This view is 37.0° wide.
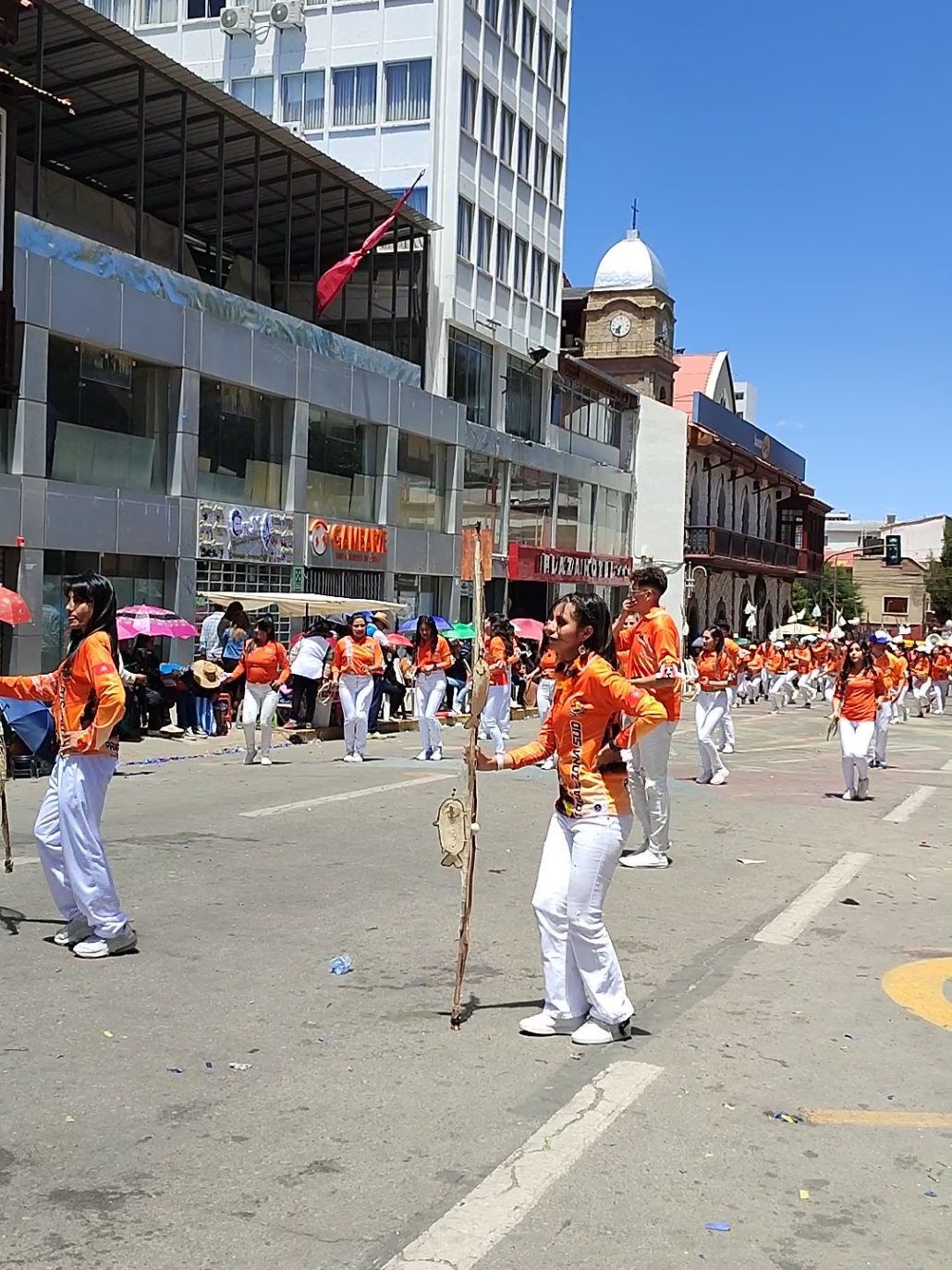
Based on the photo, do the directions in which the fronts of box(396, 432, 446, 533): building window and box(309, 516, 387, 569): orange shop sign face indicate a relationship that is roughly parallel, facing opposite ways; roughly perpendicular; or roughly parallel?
roughly parallel

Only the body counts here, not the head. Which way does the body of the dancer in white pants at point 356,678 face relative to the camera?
toward the camera

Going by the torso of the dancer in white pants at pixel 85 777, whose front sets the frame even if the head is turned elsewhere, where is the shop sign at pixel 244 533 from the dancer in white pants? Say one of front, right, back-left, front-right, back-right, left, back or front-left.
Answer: right

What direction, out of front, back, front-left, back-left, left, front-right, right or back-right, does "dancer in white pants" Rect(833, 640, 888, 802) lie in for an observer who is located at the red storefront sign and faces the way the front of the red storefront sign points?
front-right

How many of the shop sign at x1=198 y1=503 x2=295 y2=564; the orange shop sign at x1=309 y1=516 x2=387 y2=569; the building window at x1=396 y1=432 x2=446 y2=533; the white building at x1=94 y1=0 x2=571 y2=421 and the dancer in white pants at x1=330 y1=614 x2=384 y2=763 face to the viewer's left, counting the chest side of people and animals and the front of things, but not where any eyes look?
0

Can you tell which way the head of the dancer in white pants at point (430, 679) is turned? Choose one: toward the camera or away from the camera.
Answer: toward the camera

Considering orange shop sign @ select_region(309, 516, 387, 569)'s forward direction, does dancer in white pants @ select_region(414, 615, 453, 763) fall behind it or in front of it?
in front

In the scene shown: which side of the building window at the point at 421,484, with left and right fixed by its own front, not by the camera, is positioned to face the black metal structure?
right

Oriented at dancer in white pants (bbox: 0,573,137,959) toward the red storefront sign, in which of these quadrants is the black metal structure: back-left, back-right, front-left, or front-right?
front-left

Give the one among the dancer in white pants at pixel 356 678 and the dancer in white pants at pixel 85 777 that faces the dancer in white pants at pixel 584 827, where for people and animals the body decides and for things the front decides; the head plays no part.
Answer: the dancer in white pants at pixel 356 678

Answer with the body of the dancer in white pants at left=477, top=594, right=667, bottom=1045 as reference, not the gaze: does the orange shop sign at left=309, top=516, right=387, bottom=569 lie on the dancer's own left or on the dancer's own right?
on the dancer's own right

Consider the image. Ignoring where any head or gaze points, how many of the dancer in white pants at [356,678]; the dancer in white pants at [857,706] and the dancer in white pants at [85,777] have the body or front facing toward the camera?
2

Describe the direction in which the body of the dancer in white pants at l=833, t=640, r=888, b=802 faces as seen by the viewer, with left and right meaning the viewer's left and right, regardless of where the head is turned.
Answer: facing the viewer

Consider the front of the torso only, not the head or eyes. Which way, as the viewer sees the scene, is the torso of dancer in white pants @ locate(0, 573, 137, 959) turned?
to the viewer's left

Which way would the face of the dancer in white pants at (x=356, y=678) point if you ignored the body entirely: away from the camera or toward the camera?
toward the camera

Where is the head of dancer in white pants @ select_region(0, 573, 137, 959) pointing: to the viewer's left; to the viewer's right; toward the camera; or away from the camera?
to the viewer's left

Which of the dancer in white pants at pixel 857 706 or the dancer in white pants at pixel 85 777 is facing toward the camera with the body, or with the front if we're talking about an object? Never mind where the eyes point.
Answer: the dancer in white pants at pixel 857 706
